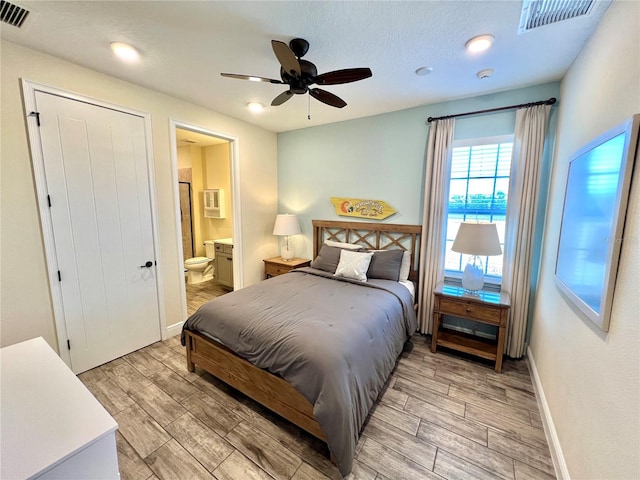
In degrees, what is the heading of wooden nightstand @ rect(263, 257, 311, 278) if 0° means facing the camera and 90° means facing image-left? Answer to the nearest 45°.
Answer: approximately 45°

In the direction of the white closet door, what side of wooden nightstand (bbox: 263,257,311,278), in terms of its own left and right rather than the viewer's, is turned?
front

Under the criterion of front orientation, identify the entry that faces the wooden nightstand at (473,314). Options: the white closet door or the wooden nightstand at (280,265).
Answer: the white closet door

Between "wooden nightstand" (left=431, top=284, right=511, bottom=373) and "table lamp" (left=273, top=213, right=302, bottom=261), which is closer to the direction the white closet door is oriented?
the wooden nightstand

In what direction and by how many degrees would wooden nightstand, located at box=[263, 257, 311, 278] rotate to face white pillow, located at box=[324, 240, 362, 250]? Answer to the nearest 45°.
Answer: approximately 90° to its left

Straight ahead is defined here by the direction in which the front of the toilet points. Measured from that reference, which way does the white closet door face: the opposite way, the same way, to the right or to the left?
to the left

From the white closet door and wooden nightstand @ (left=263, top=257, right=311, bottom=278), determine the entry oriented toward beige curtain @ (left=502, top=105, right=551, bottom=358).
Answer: the white closet door

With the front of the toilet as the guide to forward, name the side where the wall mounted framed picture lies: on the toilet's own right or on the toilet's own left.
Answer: on the toilet's own left

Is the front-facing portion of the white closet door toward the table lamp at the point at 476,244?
yes

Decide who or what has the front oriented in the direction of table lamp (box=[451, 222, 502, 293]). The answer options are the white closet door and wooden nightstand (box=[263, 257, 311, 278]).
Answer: the white closet door

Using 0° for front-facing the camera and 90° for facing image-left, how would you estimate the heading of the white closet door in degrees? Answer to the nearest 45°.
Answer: approximately 315°
